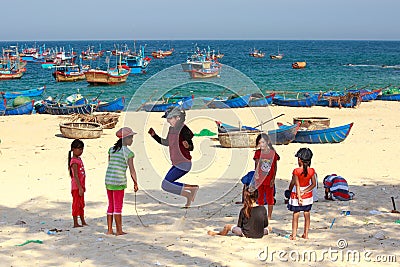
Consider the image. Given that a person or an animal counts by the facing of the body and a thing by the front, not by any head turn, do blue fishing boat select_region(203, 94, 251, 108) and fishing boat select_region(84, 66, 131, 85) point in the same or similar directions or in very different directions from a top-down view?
same or similar directions

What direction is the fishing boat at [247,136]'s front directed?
to the viewer's right

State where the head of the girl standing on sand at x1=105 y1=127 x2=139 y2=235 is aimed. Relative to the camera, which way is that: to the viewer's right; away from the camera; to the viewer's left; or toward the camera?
to the viewer's right

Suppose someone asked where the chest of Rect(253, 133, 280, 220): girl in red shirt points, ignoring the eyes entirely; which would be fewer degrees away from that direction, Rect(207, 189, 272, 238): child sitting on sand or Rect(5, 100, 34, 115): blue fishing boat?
the child sitting on sand

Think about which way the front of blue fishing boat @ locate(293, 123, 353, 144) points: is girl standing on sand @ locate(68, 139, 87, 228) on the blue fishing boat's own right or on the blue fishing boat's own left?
on the blue fishing boat's own right

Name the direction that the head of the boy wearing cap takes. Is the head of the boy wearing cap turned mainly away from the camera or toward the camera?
toward the camera

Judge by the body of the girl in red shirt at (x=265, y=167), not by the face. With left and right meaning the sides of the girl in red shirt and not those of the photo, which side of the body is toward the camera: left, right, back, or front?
front

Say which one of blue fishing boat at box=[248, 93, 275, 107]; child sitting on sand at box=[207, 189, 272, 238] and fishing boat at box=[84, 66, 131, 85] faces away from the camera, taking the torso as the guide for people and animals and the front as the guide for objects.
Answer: the child sitting on sand

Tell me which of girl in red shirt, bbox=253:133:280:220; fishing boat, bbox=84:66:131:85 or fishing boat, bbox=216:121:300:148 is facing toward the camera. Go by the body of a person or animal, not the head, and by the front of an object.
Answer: the girl in red shirt

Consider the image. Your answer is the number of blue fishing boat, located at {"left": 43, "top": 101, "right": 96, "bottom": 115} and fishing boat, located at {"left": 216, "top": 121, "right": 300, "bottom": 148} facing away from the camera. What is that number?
0

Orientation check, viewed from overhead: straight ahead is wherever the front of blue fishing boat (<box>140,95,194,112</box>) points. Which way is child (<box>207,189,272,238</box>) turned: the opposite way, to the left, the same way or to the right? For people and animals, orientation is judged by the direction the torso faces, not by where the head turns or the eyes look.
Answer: to the left

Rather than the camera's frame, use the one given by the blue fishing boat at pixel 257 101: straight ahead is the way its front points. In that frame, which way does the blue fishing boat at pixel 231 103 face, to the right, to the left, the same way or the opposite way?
the same way
